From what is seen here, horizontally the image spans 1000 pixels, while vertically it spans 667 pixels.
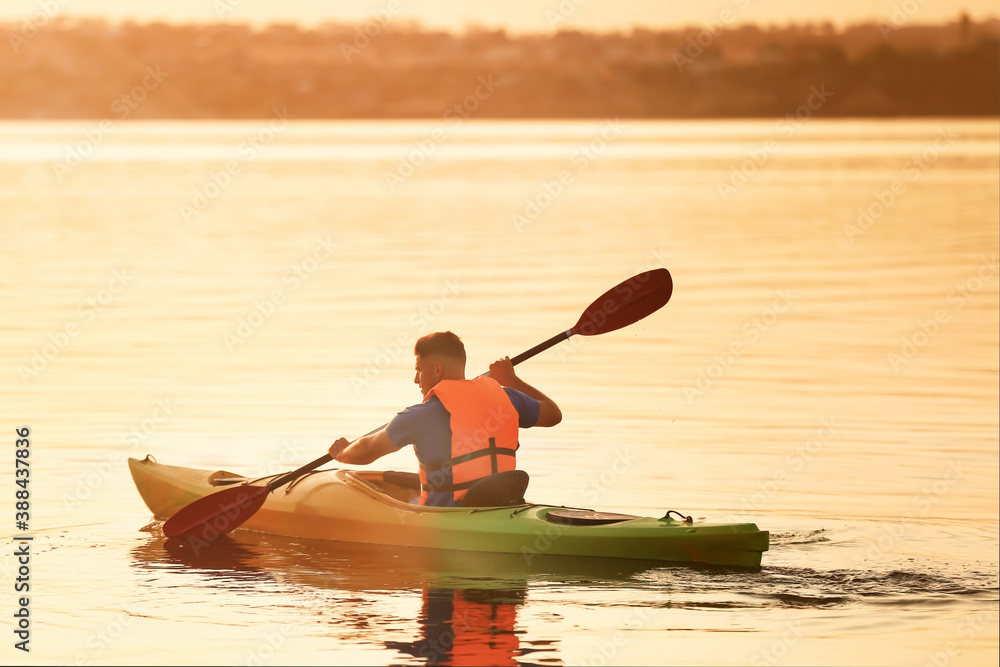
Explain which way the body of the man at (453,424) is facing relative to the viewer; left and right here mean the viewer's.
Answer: facing away from the viewer and to the left of the viewer
